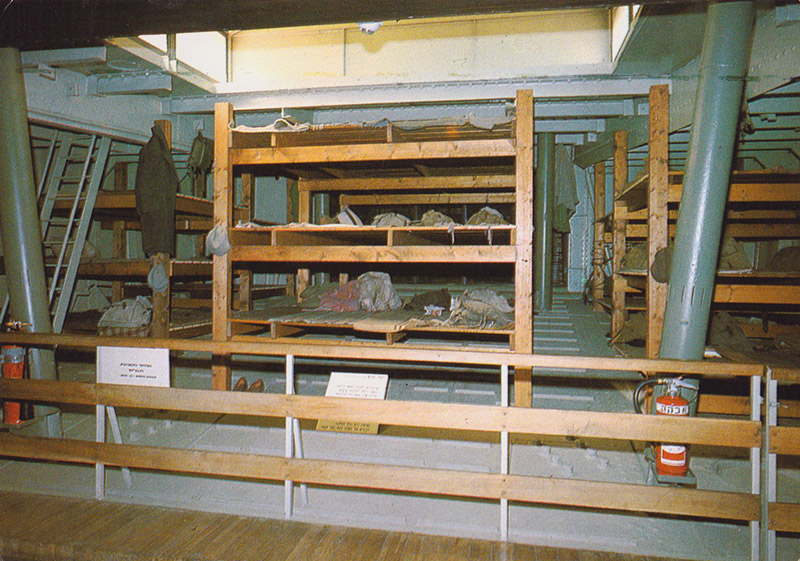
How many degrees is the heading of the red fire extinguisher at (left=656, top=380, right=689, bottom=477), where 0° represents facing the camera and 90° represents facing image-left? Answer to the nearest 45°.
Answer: approximately 0°

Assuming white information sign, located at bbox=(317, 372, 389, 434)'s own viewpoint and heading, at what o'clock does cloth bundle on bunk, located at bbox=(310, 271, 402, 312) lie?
The cloth bundle on bunk is roughly at 6 o'clock from the white information sign.

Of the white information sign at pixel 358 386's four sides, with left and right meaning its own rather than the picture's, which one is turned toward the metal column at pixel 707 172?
left

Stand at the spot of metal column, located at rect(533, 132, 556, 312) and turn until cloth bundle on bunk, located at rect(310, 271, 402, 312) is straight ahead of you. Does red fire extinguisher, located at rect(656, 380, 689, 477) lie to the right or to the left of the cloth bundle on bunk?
left

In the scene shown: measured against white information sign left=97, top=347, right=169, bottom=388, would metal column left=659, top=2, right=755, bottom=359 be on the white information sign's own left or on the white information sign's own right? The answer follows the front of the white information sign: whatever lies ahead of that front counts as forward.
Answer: on the white information sign's own left

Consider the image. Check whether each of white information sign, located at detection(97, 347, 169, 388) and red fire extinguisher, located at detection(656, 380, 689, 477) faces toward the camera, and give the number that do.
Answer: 2

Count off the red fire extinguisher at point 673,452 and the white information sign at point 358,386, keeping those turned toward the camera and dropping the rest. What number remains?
2

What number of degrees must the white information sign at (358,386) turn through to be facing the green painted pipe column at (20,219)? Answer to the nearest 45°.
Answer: approximately 135° to its right

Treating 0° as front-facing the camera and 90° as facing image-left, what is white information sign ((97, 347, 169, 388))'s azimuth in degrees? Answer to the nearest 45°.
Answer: approximately 0°

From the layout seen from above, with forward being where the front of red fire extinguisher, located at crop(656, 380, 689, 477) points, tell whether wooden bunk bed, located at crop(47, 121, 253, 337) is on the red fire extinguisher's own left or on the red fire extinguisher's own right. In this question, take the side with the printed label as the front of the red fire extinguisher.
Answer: on the red fire extinguisher's own right
